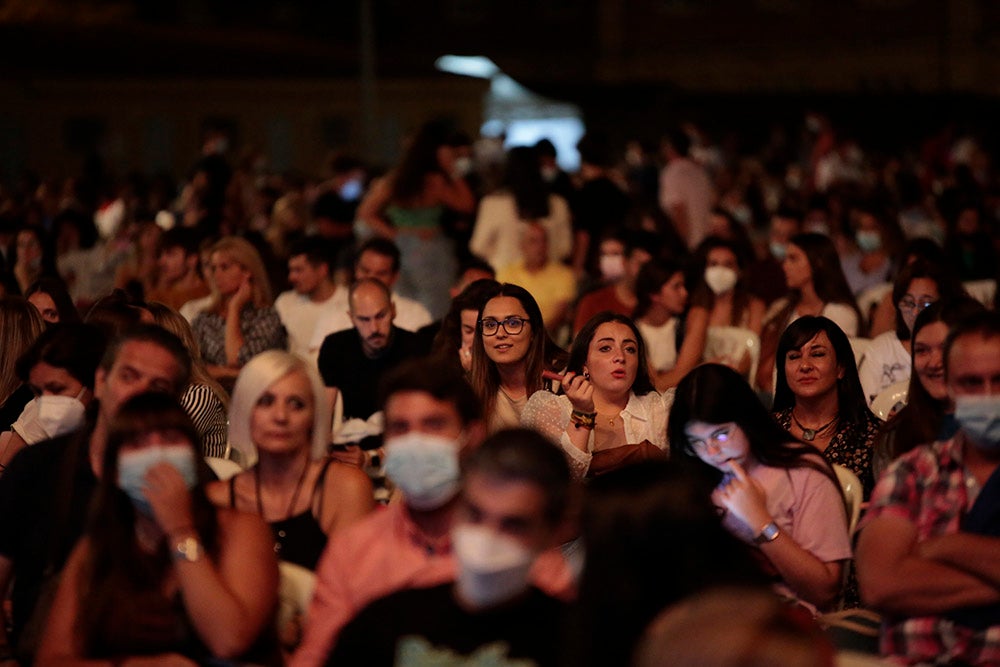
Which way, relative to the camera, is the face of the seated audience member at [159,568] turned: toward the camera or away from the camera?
toward the camera

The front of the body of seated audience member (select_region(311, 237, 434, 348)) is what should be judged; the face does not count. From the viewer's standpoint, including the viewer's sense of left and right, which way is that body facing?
facing the viewer

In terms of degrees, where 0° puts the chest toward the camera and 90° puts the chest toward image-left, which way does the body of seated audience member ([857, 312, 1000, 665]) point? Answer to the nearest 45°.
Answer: approximately 0°

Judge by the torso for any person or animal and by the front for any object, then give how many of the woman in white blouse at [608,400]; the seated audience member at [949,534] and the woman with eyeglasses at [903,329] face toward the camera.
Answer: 3

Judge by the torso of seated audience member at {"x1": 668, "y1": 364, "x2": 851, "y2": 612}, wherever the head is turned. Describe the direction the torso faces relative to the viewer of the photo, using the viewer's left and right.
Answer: facing the viewer and to the left of the viewer

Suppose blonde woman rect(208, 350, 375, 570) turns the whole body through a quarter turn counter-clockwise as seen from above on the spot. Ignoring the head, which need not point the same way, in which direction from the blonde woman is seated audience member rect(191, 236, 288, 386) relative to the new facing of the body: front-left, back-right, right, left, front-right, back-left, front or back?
left

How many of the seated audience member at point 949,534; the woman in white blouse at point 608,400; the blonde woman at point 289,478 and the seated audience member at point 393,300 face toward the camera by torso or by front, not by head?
4

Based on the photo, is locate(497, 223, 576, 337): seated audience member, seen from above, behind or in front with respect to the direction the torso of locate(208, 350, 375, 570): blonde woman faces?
behind

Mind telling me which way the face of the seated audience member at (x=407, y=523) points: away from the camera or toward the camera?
toward the camera

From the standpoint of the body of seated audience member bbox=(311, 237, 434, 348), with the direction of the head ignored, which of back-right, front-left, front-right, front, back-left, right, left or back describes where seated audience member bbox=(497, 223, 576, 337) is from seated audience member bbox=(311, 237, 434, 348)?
back-left

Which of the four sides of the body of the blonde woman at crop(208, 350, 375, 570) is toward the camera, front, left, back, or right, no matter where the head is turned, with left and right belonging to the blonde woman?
front

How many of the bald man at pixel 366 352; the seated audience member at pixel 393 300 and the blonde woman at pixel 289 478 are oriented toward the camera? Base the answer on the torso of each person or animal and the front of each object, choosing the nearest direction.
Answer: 3

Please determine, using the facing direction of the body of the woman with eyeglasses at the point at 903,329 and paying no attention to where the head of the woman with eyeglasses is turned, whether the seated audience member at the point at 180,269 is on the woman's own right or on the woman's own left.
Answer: on the woman's own right

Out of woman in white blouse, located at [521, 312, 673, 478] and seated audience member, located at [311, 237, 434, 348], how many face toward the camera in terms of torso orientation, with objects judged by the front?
2
